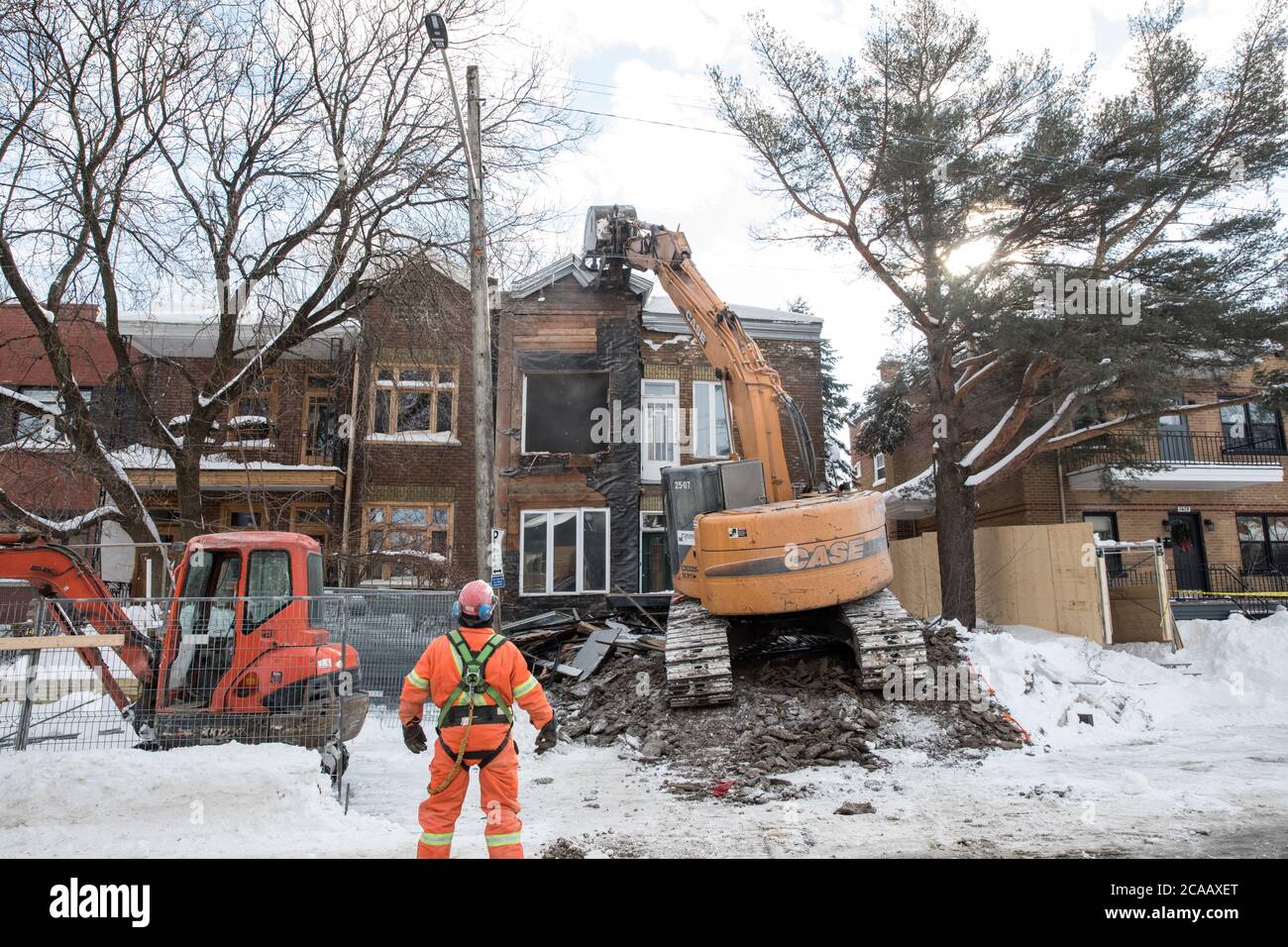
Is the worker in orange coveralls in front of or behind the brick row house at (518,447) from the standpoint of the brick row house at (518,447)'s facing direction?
in front

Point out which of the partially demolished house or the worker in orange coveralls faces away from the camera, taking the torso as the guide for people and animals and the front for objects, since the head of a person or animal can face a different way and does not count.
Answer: the worker in orange coveralls

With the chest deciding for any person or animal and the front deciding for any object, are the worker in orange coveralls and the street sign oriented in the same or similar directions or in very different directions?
very different directions

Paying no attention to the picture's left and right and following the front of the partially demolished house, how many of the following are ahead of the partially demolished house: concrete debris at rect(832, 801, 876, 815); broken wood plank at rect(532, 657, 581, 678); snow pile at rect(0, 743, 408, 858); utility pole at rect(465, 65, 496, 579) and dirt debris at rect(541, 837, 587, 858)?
5

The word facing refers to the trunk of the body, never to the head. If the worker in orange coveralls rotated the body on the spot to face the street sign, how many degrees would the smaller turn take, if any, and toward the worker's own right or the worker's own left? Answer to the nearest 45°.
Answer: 0° — they already face it

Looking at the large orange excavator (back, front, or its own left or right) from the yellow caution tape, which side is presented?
right

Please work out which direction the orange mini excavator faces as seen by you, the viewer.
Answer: facing to the left of the viewer

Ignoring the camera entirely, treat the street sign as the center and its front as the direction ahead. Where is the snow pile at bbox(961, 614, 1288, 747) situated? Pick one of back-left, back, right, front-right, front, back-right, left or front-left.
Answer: left

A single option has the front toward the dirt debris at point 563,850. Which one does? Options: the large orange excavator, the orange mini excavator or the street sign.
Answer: the street sign

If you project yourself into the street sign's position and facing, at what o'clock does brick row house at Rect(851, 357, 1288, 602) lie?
The brick row house is roughly at 8 o'clock from the street sign.

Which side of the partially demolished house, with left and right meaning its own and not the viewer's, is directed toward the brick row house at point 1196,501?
left

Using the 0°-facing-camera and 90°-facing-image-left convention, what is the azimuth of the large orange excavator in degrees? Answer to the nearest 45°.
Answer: approximately 135°

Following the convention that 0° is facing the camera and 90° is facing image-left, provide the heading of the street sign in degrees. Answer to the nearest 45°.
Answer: approximately 0°

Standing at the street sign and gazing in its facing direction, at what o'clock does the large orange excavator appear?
The large orange excavator is roughly at 10 o'clock from the street sign.

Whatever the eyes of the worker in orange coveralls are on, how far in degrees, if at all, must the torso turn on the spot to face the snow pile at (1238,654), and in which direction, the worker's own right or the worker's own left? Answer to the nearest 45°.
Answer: approximately 45° to the worker's own right
